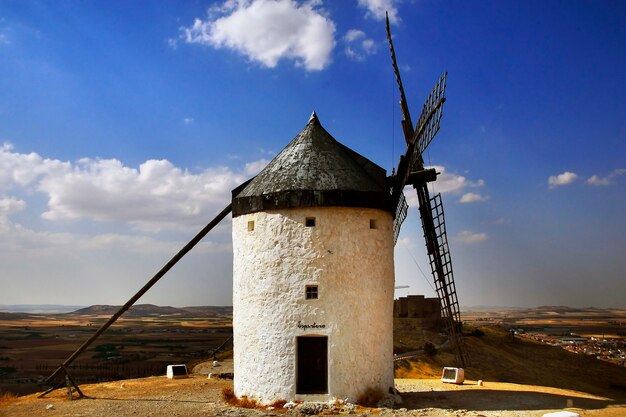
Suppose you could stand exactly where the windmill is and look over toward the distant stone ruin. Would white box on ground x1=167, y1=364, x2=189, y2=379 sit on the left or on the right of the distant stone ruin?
left

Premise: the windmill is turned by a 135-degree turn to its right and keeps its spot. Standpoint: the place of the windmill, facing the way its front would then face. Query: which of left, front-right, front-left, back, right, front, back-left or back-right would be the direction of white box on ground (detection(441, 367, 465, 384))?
back

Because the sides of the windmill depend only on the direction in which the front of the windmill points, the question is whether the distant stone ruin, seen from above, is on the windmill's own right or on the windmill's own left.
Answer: on the windmill's own left
